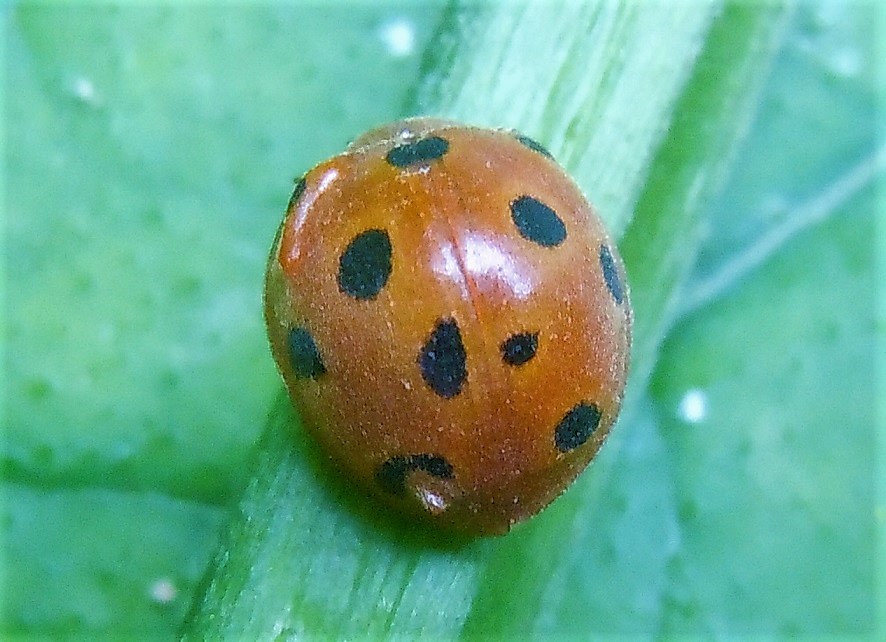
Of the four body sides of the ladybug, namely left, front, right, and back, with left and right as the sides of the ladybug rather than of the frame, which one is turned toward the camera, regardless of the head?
back
